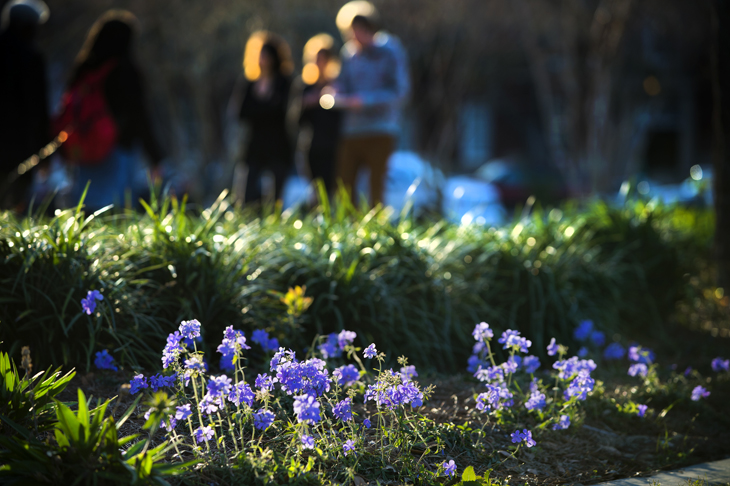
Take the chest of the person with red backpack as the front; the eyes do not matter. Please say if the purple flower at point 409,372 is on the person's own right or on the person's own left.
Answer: on the person's own right

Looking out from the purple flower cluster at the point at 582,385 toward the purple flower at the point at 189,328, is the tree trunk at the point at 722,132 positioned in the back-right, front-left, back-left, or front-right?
back-right

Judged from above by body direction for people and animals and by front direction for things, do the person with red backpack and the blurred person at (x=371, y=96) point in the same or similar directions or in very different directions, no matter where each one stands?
very different directions

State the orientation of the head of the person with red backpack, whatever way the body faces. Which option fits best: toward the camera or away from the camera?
away from the camera

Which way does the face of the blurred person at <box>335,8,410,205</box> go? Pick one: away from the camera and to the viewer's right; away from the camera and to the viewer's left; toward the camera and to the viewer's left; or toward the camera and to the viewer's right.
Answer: toward the camera and to the viewer's left
